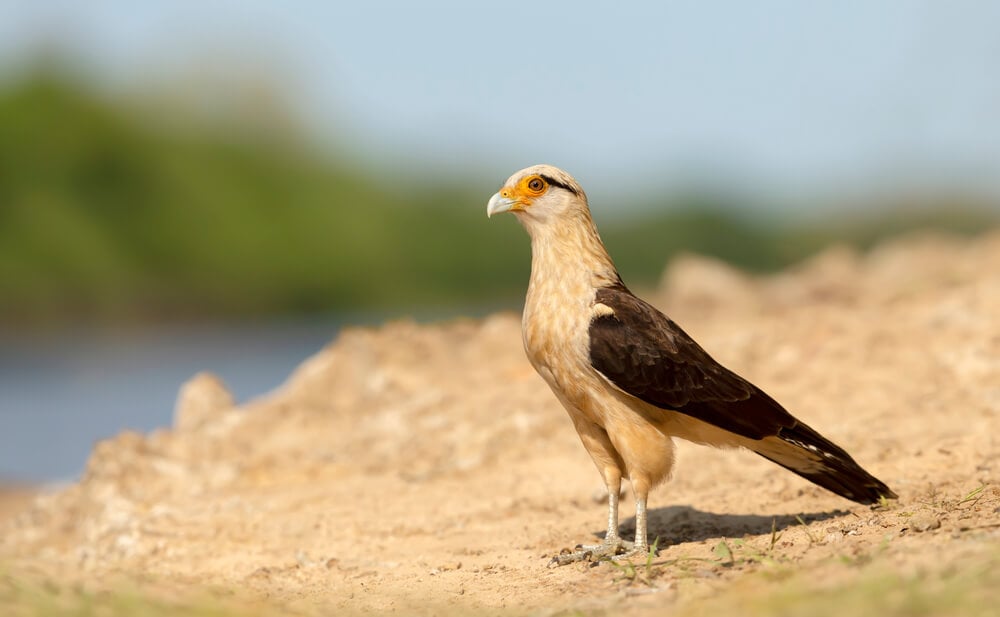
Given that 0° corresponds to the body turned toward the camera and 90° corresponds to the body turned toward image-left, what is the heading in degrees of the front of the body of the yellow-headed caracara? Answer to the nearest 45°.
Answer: approximately 90°
